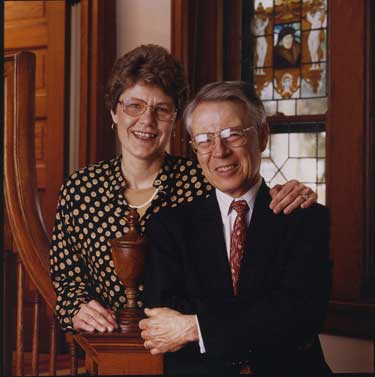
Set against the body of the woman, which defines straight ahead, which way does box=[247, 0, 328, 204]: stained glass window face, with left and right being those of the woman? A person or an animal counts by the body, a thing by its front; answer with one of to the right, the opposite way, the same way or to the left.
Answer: the same way

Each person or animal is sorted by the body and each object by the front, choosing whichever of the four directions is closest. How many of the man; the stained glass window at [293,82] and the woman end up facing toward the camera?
3

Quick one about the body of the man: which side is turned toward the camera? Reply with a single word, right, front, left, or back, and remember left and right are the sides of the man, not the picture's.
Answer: front

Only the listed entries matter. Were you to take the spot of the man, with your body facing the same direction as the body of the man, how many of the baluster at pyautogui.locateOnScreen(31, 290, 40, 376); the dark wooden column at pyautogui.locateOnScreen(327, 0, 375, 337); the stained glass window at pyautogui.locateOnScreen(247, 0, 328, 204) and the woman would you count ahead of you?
0

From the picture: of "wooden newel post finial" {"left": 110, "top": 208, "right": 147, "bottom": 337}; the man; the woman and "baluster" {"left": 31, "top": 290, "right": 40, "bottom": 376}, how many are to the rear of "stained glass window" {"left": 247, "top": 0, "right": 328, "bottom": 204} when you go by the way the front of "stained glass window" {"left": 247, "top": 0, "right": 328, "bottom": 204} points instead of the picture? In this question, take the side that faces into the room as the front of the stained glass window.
0

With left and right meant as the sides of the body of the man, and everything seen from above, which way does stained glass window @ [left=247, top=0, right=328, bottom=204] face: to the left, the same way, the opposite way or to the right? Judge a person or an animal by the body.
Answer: the same way

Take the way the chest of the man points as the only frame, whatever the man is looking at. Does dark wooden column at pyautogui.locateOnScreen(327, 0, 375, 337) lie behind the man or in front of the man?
behind

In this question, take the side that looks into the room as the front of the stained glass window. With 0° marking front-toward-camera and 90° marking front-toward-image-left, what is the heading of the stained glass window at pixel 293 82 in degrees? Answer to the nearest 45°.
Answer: approximately 0°

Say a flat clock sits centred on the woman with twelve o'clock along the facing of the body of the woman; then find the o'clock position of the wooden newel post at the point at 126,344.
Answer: The wooden newel post is roughly at 12 o'clock from the woman.

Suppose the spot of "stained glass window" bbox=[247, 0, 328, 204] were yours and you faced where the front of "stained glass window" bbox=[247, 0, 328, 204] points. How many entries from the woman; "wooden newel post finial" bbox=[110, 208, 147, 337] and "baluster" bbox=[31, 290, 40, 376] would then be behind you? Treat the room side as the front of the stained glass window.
0

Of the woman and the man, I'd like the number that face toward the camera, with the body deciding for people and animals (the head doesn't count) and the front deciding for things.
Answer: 2

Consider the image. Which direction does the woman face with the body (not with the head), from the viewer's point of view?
toward the camera

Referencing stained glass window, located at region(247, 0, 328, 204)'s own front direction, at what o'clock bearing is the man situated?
The man is roughly at 12 o'clock from the stained glass window.

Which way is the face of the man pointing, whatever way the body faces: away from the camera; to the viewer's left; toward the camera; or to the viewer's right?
toward the camera

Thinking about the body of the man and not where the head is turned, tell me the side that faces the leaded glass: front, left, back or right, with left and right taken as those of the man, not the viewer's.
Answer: back

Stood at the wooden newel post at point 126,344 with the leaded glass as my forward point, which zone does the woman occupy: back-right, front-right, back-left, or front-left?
front-left

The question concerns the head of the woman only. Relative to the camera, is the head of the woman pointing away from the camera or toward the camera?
toward the camera

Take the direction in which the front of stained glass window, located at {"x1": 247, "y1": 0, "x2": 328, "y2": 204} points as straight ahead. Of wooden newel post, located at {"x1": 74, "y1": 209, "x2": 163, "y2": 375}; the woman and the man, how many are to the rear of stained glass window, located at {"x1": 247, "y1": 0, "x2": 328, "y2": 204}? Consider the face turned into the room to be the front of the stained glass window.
0

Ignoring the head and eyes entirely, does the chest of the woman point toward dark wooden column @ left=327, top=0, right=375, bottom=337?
no

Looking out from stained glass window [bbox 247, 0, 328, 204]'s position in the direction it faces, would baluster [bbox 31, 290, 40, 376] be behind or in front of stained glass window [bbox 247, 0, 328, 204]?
in front

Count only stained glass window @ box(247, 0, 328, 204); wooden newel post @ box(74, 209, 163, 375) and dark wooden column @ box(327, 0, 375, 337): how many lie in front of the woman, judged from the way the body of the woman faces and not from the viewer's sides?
1

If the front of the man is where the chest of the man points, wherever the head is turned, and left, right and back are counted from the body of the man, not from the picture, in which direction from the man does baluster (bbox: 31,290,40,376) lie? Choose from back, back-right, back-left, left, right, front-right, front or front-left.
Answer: back-right
